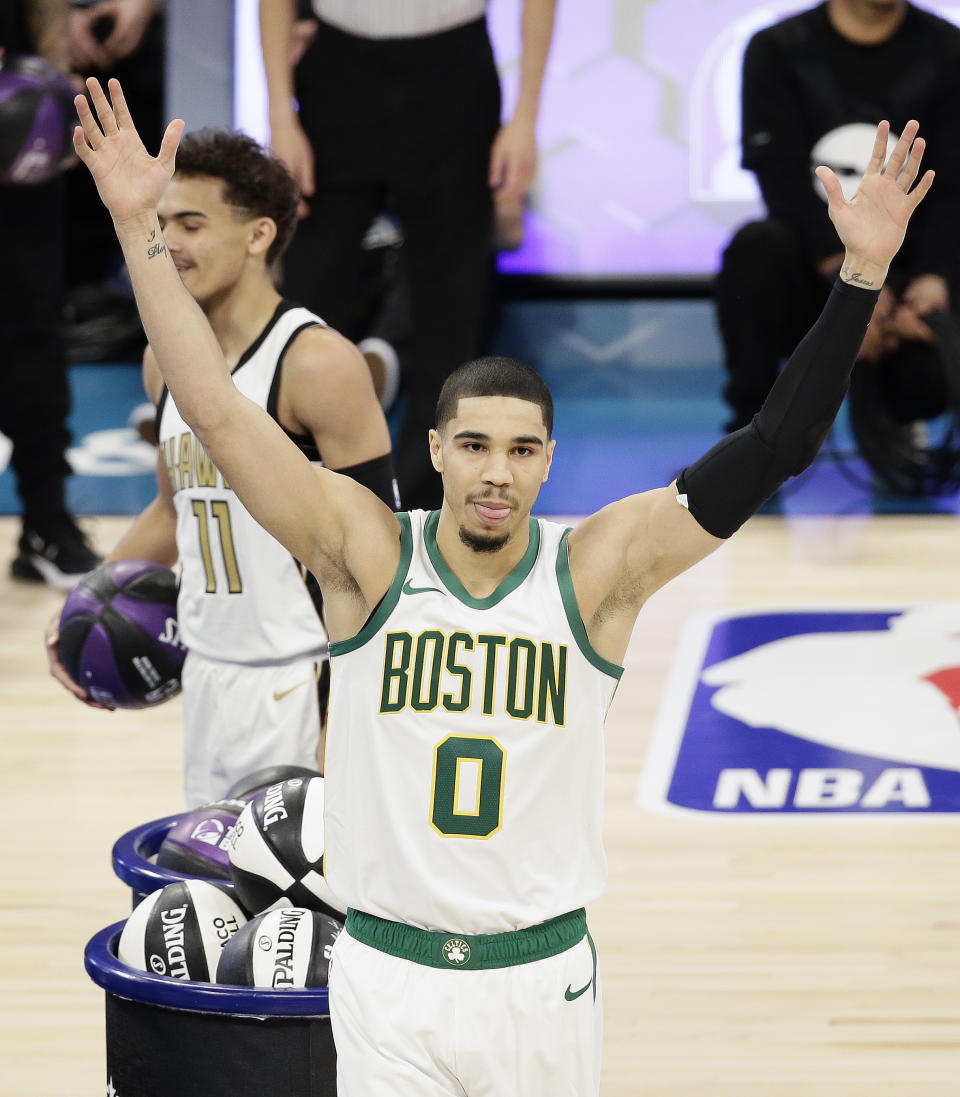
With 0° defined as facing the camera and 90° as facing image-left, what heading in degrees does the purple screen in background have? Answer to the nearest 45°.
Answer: approximately 0°

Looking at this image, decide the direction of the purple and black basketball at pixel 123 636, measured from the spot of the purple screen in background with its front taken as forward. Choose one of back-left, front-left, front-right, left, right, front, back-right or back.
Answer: front

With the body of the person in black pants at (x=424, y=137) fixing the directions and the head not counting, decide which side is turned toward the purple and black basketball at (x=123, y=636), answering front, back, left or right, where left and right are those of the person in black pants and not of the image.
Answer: front

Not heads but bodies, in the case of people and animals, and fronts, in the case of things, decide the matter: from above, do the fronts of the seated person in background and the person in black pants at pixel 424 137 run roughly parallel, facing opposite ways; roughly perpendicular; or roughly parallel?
roughly parallel

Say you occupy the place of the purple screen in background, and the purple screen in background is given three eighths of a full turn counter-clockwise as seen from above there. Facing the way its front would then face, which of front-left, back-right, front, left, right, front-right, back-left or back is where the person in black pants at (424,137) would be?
back-right

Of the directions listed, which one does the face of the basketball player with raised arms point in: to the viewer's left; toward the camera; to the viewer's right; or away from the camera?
toward the camera

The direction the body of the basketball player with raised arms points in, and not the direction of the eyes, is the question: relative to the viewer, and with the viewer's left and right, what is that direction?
facing the viewer

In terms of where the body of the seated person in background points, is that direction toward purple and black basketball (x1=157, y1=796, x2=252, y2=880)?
yes

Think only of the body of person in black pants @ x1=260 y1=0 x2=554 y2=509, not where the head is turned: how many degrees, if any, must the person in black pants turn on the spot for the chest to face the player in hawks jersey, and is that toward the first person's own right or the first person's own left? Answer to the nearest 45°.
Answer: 0° — they already face them

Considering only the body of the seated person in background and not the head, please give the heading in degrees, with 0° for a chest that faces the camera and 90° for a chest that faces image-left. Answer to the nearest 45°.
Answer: approximately 0°

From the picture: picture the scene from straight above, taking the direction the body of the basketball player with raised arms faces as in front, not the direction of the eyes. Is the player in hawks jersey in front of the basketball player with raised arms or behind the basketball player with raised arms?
behind

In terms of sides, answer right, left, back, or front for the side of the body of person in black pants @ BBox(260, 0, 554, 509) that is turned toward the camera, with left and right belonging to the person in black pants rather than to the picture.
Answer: front

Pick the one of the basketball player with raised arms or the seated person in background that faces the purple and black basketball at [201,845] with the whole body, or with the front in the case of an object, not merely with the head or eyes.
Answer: the seated person in background
